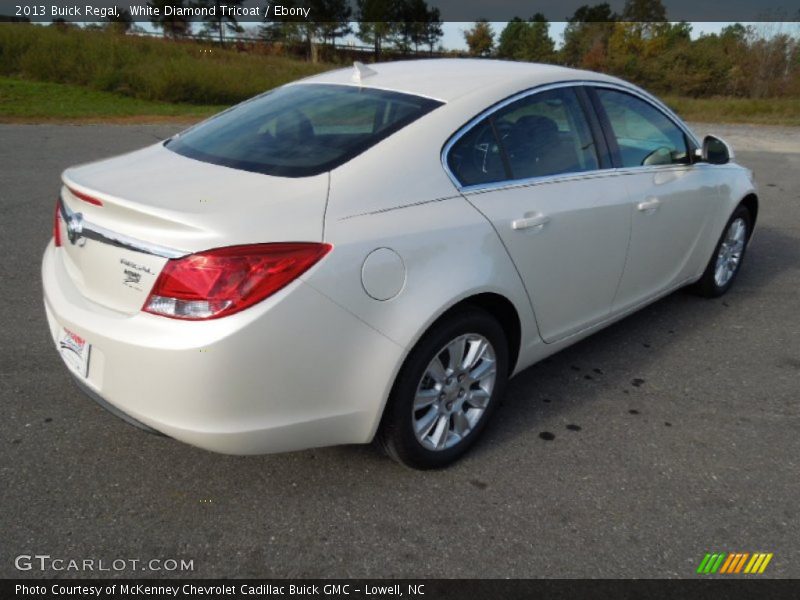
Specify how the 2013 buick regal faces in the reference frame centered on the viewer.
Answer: facing away from the viewer and to the right of the viewer
